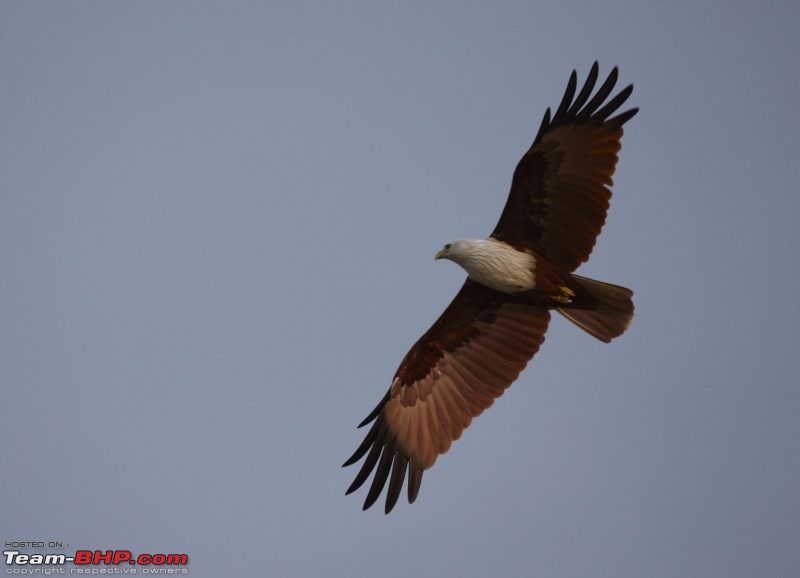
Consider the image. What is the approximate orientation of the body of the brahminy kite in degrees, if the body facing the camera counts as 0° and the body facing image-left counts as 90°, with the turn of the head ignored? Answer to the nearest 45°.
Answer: approximately 90°
